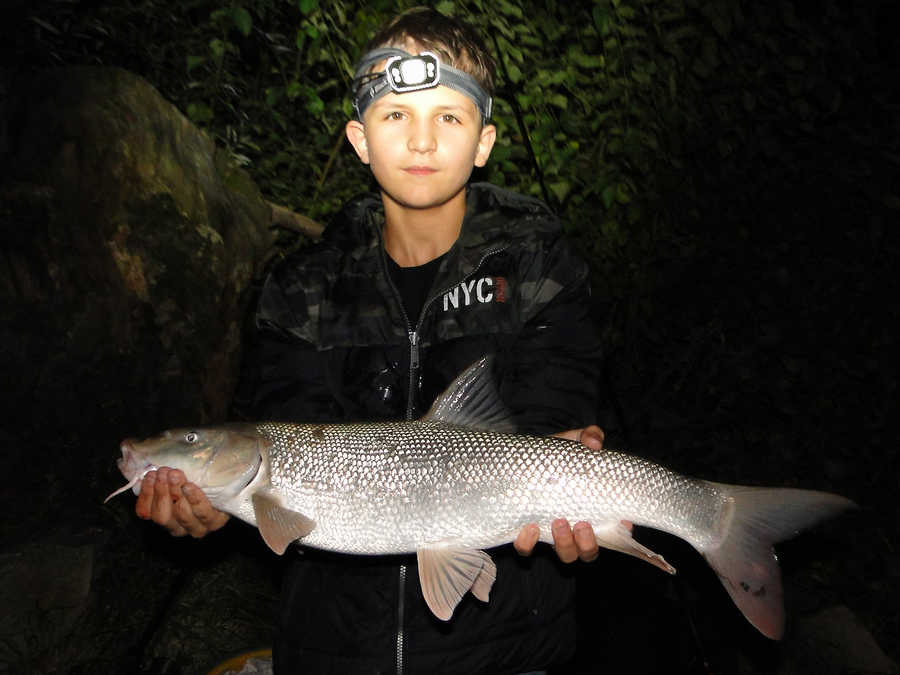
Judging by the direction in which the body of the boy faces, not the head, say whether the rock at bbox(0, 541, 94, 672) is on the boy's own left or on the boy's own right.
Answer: on the boy's own right

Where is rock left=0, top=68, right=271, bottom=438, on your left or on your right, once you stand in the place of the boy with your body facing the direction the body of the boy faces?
on your right

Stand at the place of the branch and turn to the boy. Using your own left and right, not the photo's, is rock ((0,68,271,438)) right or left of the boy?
right

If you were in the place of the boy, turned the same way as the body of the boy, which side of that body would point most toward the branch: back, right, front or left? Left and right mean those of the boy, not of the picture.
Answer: back

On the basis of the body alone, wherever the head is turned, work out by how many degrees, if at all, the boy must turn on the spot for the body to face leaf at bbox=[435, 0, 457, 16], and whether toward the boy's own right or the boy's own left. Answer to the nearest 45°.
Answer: approximately 180°

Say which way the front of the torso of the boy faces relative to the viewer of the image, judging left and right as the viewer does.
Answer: facing the viewer
